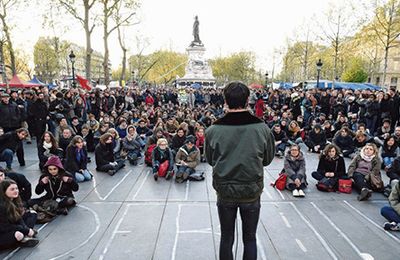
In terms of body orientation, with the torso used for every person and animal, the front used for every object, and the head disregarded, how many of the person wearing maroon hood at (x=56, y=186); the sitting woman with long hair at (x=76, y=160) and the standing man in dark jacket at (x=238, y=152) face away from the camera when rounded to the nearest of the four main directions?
1

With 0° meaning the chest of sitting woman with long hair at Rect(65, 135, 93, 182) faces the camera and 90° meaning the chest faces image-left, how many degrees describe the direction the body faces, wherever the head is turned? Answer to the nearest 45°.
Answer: approximately 315°

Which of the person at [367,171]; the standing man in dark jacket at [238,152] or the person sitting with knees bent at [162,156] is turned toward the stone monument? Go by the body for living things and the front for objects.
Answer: the standing man in dark jacket

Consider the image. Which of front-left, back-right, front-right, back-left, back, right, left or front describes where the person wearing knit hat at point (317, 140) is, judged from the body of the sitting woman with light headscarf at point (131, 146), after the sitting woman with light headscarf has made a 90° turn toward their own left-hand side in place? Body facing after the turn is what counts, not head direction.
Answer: front

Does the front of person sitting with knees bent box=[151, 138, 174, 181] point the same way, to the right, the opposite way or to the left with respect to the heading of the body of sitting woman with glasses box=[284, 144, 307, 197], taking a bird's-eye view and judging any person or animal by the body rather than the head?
the same way

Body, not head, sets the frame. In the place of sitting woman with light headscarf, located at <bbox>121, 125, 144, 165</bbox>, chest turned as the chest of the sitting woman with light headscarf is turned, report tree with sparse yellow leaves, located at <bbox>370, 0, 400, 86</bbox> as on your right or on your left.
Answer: on your left

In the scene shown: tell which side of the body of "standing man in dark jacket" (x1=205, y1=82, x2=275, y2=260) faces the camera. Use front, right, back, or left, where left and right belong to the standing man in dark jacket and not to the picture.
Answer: back

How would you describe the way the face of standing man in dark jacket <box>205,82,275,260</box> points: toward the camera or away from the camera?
away from the camera

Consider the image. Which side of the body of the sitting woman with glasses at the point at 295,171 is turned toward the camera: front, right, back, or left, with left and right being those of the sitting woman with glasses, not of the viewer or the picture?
front

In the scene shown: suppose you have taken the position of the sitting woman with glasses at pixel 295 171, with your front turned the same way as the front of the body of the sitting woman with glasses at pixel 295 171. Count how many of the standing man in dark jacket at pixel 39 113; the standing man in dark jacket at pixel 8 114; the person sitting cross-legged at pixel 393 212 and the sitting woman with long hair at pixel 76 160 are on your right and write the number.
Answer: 3

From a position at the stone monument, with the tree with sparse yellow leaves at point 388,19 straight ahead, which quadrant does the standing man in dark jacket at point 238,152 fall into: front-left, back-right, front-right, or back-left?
front-right

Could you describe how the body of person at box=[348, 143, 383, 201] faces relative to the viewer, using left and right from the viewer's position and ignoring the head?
facing the viewer

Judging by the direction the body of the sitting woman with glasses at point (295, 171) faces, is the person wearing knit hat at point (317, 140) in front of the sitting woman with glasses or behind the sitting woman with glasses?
behind

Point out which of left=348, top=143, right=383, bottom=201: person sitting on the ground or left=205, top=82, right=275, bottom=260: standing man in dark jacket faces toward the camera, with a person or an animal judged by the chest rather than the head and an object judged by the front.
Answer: the person sitting on the ground

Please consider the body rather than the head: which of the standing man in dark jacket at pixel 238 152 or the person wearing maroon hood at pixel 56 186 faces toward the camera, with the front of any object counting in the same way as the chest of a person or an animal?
the person wearing maroon hood

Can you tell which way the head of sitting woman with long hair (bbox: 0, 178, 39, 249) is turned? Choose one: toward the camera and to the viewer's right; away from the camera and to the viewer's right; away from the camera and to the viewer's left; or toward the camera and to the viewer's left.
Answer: toward the camera and to the viewer's right

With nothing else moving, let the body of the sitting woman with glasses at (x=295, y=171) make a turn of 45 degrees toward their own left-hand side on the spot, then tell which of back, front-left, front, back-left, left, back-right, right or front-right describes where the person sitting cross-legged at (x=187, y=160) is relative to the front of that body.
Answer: back-right

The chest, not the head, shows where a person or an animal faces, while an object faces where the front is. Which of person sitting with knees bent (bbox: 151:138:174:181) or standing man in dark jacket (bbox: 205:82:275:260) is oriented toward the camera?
the person sitting with knees bent

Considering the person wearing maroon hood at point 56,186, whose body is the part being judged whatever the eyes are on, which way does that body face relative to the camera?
toward the camera
